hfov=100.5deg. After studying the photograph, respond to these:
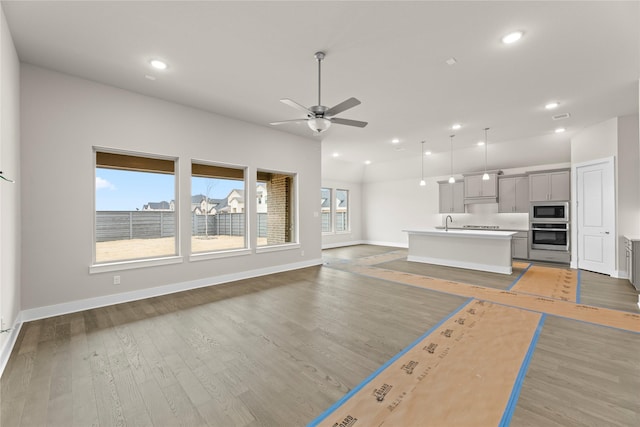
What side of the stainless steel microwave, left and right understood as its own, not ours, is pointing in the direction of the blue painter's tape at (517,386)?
front

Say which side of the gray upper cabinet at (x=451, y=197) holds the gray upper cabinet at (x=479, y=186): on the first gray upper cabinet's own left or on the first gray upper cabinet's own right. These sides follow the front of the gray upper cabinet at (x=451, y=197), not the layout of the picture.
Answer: on the first gray upper cabinet's own left

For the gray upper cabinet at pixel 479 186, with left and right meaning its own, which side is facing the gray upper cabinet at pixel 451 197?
right

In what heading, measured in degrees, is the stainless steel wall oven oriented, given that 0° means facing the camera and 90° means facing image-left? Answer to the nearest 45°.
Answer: approximately 0°

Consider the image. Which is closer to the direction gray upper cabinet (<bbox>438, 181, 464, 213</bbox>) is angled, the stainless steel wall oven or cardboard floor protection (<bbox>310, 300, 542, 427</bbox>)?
the cardboard floor protection

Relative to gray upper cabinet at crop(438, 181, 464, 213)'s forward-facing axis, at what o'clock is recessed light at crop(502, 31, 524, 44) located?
The recessed light is roughly at 12 o'clock from the gray upper cabinet.

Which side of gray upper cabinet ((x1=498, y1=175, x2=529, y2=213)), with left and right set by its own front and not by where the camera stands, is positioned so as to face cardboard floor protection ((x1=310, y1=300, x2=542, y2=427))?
front

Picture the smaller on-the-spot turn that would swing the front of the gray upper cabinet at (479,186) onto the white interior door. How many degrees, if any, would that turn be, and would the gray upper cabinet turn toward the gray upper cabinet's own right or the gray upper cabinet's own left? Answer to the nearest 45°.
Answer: approximately 45° to the gray upper cabinet's own left

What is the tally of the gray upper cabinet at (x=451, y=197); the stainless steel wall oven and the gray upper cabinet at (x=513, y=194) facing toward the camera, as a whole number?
3

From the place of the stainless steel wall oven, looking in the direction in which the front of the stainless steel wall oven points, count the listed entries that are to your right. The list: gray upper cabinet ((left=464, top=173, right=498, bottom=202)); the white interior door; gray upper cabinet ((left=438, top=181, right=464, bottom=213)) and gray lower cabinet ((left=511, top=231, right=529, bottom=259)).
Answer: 3

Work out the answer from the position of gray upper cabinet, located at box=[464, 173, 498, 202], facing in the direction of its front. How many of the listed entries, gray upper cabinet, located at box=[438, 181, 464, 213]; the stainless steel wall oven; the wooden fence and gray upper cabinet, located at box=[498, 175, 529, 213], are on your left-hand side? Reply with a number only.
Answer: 2

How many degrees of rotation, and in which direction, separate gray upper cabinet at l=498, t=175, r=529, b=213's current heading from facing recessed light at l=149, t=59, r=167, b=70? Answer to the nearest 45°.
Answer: approximately 45° to its right

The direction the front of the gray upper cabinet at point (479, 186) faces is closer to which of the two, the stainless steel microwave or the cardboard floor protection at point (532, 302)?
the cardboard floor protection

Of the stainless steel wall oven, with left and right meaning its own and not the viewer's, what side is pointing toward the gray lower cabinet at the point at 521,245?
right
